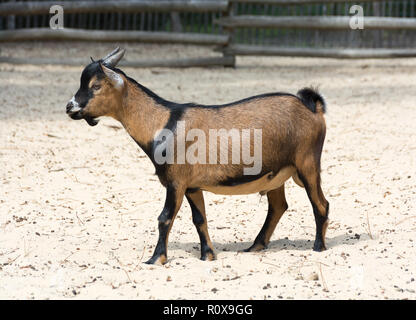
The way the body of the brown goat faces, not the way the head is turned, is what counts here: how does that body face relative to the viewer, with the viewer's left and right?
facing to the left of the viewer
